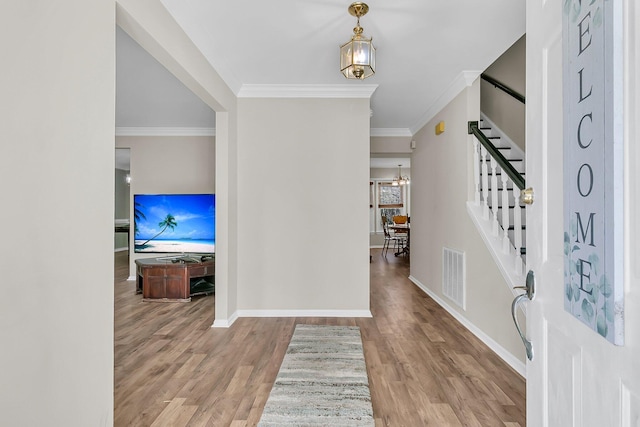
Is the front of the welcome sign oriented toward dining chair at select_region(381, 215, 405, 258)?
no

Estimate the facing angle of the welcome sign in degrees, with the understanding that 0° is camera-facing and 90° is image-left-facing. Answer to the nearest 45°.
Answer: approximately 45°

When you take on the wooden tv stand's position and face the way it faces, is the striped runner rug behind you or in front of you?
in front

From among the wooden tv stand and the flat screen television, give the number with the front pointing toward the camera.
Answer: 2

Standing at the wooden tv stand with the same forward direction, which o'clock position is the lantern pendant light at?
The lantern pendant light is roughly at 11 o'clock from the wooden tv stand.

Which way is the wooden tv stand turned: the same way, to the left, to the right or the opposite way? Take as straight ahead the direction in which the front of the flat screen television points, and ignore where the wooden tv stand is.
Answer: the same way

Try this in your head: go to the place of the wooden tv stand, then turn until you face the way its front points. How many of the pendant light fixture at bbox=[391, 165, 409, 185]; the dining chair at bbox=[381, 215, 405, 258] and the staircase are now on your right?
0

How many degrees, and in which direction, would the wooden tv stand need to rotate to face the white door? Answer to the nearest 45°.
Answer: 0° — it already faces it

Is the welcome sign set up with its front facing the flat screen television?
no

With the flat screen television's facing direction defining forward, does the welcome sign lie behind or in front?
in front

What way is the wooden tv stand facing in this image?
toward the camera

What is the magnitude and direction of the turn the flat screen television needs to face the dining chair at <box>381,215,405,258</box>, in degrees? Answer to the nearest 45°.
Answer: approximately 90° to its left

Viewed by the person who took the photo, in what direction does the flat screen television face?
facing the viewer
